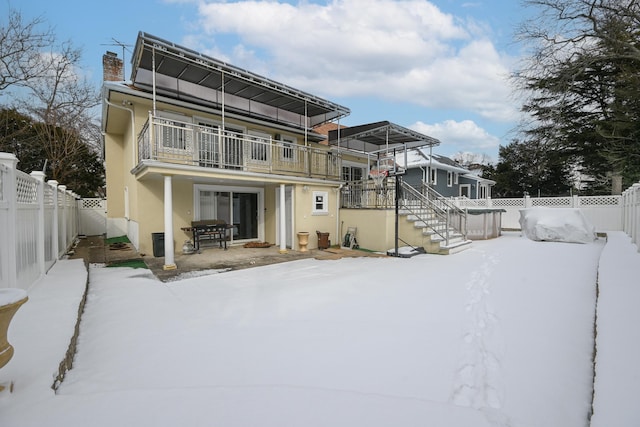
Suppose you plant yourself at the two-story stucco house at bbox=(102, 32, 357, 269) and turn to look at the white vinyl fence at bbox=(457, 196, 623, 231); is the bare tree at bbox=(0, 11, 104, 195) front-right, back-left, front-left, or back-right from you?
back-left

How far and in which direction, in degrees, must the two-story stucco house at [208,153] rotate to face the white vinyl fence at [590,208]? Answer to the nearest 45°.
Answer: approximately 45° to its left

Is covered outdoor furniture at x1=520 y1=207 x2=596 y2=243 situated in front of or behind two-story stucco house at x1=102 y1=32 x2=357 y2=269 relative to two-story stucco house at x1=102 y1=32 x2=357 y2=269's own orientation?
in front

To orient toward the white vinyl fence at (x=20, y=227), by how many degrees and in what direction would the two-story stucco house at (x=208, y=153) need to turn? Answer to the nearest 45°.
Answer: approximately 45° to its right

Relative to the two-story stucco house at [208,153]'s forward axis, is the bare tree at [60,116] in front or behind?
behind

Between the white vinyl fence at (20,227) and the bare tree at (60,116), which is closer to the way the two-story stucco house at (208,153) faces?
the white vinyl fence

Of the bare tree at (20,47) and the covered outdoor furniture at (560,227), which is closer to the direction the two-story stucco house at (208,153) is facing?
the covered outdoor furniture

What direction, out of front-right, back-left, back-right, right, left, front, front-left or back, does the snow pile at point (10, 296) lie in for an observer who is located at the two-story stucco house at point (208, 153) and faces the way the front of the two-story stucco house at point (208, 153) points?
front-right

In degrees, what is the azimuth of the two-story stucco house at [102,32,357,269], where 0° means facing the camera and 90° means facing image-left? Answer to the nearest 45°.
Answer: approximately 315°

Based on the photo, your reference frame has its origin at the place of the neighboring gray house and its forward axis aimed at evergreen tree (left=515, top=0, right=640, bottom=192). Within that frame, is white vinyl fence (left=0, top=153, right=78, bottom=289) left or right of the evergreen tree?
right
